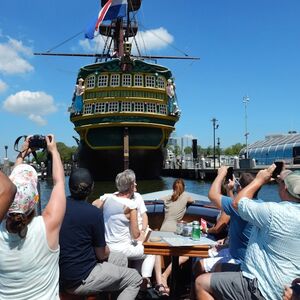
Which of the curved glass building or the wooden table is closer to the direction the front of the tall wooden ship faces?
the curved glass building

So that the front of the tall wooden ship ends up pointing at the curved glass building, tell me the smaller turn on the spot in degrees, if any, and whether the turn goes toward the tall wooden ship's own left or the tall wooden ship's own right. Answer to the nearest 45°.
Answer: approximately 45° to the tall wooden ship's own right

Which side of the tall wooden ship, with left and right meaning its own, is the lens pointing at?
back

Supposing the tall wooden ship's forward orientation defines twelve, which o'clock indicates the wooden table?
The wooden table is roughly at 6 o'clock from the tall wooden ship.

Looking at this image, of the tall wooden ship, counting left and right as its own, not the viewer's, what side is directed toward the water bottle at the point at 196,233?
back
